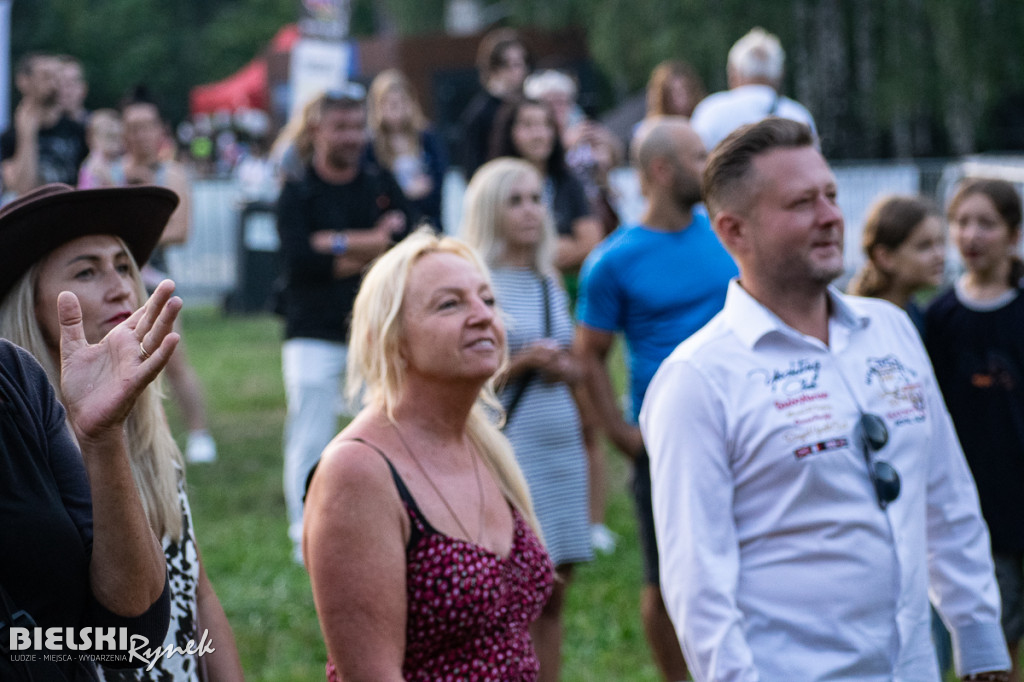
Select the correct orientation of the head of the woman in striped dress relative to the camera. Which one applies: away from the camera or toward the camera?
toward the camera

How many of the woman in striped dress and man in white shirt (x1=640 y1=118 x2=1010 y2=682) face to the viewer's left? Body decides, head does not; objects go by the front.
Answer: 0

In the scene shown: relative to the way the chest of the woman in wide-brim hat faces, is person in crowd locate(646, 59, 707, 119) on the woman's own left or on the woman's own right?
on the woman's own left

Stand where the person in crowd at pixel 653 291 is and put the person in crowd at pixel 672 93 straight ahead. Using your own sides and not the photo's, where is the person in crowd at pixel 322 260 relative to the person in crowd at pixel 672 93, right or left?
left

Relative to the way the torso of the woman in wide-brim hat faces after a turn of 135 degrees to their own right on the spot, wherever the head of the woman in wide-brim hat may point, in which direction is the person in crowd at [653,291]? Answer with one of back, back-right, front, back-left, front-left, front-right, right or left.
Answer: back-right

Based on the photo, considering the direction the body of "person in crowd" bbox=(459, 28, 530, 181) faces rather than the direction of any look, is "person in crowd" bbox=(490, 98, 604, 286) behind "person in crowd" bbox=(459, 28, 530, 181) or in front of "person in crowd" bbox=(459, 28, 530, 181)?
in front

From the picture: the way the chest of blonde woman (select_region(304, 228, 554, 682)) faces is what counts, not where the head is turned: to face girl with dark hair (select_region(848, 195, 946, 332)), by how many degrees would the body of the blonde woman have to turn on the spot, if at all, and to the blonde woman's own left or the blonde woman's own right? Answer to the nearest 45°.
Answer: approximately 90° to the blonde woman's own left

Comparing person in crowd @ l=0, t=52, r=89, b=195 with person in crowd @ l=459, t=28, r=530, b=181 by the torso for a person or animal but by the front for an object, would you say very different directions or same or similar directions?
same or similar directions

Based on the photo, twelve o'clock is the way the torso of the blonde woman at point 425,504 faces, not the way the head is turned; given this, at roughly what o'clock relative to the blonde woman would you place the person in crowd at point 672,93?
The person in crowd is roughly at 8 o'clock from the blonde woman.

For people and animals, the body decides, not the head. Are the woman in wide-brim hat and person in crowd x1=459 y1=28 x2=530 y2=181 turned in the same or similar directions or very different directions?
same or similar directions

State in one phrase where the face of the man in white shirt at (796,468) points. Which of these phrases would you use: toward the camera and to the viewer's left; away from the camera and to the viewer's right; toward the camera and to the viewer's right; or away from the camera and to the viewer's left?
toward the camera and to the viewer's right

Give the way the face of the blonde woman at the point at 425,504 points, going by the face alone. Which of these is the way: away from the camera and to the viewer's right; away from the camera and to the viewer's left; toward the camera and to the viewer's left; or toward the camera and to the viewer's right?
toward the camera and to the viewer's right

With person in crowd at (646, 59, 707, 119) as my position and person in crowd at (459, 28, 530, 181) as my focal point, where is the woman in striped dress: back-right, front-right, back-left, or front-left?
front-left
